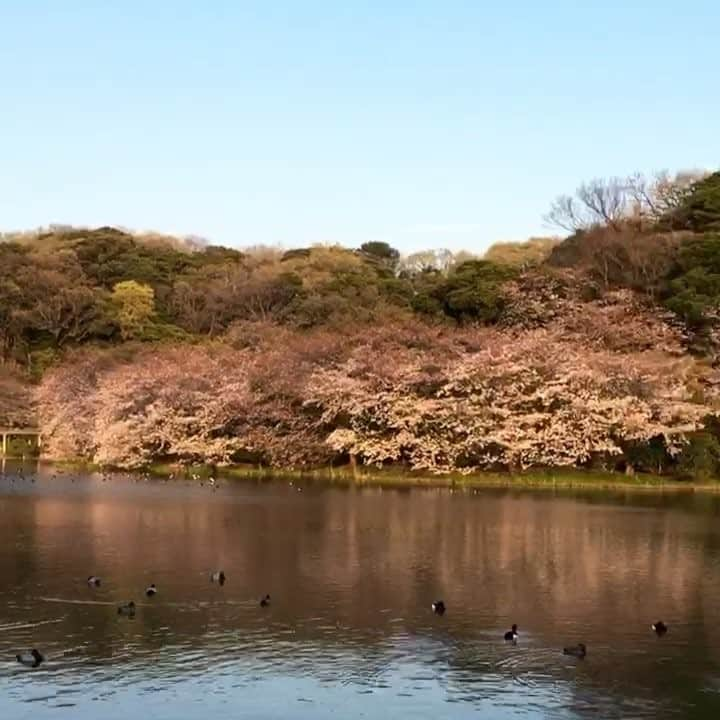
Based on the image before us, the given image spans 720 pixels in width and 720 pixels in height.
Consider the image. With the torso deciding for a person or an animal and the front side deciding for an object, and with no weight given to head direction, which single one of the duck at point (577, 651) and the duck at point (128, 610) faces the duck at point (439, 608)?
the duck at point (128, 610)

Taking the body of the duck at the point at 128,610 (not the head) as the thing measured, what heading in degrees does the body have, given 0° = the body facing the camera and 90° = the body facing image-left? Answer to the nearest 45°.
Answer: approximately 270°

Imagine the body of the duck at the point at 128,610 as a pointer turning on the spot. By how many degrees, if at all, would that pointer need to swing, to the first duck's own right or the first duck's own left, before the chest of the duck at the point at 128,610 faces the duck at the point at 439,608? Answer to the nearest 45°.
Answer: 0° — it already faces it

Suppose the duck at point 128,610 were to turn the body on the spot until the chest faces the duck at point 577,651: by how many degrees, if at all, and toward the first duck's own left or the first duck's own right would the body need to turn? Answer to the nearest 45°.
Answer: approximately 45° to the first duck's own right
